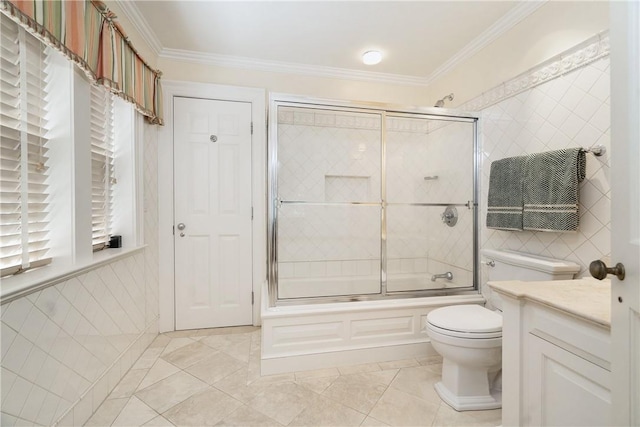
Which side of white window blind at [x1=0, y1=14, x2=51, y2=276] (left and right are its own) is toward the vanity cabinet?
front

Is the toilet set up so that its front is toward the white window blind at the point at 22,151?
yes

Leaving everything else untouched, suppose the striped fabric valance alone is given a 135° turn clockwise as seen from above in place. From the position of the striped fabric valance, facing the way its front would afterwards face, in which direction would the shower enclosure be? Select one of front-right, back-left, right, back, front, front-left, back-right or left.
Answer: back

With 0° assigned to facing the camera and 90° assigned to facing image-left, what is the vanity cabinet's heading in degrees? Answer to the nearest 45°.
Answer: approximately 45°

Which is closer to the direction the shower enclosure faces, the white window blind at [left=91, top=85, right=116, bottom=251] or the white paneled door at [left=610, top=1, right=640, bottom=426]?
the white paneled door

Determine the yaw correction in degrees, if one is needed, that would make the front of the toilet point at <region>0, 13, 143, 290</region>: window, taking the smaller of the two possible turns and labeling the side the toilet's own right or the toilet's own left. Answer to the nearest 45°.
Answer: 0° — it already faces it

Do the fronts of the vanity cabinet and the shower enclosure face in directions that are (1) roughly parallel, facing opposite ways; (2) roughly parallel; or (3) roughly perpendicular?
roughly perpendicular

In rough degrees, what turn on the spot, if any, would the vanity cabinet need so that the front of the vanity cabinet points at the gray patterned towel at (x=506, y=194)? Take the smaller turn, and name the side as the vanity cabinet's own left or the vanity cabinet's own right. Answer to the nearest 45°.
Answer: approximately 135° to the vanity cabinet's own right

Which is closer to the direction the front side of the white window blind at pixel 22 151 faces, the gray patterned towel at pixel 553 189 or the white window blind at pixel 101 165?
the gray patterned towel

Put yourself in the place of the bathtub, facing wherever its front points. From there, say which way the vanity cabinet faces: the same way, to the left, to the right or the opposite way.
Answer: to the right

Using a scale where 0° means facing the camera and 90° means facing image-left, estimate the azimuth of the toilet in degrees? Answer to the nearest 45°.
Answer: approximately 45°

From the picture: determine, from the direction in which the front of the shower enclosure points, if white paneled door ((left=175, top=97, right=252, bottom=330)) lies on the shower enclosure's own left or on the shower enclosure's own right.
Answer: on the shower enclosure's own right

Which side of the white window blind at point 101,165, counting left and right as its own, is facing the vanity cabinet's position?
front
